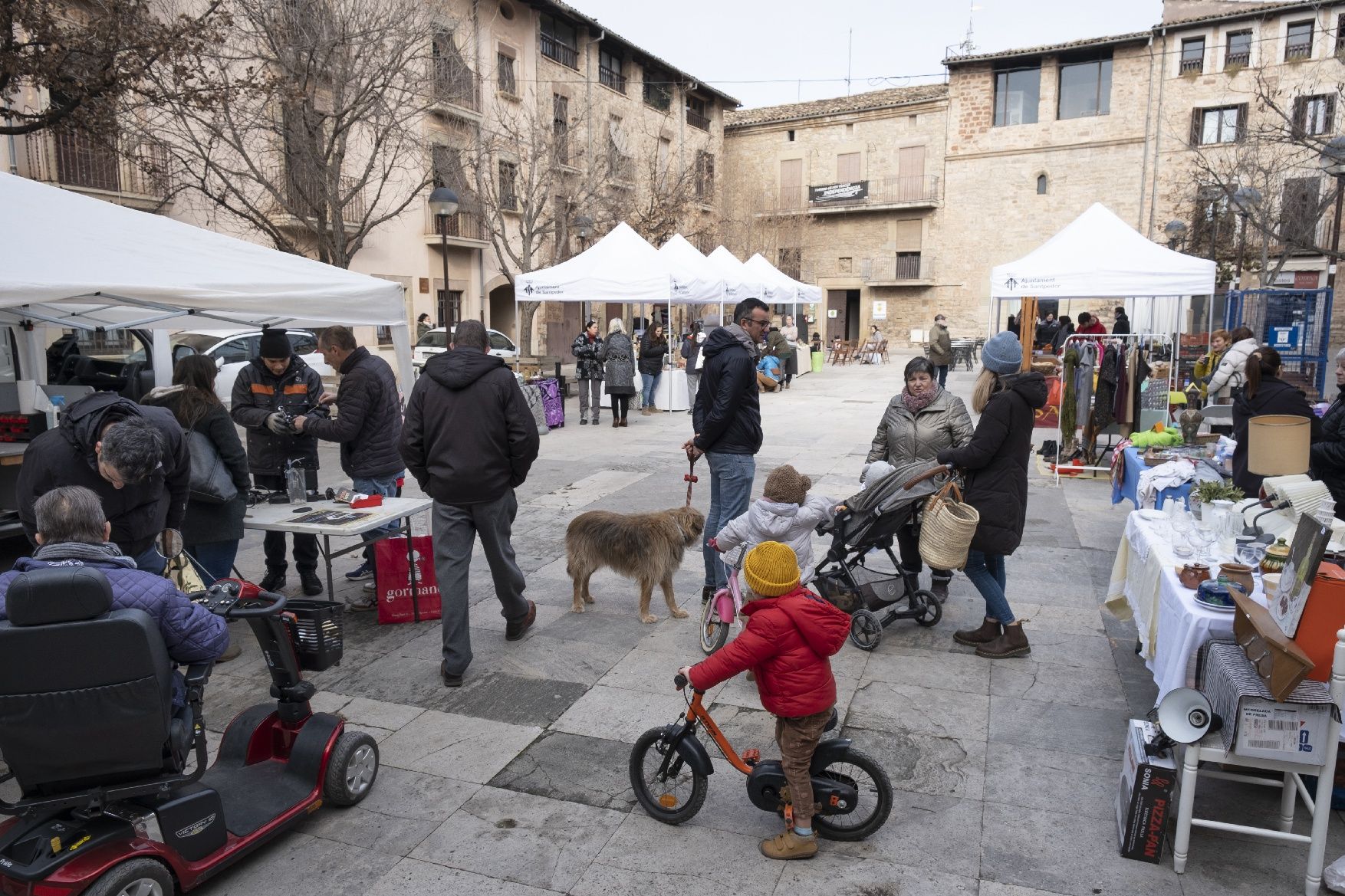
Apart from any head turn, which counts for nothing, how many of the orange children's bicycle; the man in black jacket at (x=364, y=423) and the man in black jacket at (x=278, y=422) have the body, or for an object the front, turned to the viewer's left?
2

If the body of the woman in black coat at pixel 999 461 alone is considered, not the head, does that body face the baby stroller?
yes

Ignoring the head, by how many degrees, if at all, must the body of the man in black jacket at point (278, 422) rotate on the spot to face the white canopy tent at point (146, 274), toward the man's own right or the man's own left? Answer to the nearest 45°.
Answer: approximately 45° to the man's own right

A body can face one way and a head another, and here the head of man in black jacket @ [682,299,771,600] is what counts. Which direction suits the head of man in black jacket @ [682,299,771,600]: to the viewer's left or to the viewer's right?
to the viewer's right

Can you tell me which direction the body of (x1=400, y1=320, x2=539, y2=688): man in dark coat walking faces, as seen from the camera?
away from the camera

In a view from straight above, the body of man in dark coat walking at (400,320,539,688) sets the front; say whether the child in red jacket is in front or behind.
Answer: behind

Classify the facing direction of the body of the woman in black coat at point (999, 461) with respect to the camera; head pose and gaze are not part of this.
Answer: to the viewer's left

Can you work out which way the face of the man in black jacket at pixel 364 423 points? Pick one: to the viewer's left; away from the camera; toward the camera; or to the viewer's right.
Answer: to the viewer's left
